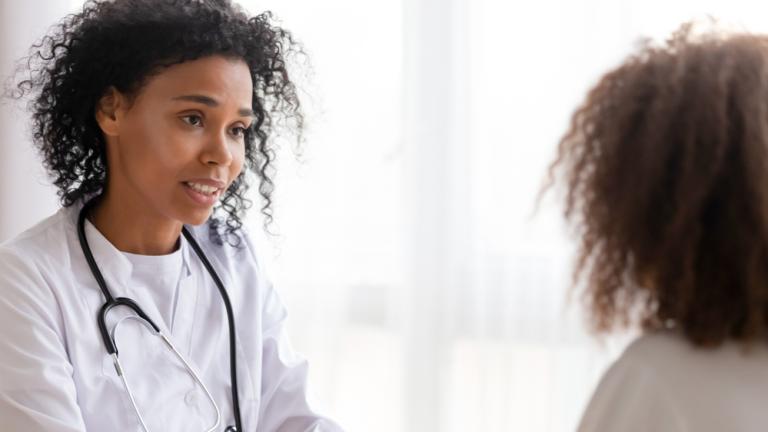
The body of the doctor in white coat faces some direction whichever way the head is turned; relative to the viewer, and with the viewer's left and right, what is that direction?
facing the viewer and to the right of the viewer

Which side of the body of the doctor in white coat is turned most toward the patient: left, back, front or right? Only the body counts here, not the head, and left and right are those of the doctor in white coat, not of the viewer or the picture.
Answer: front
